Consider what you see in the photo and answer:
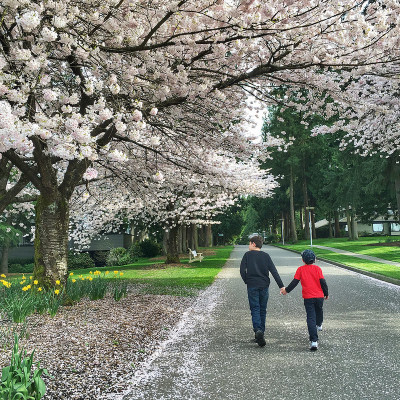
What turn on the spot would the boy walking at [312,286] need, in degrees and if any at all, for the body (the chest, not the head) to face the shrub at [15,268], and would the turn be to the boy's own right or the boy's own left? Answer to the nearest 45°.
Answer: approximately 45° to the boy's own left

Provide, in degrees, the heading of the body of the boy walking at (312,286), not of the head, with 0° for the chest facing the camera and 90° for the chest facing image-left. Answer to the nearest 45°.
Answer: approximately 180°

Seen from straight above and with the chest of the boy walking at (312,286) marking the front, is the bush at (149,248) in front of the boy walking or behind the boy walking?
in front

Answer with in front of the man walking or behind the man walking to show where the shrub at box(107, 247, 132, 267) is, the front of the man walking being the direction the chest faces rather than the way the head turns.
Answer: in front

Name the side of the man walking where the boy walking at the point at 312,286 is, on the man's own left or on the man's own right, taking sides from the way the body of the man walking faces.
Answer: on the man's own right

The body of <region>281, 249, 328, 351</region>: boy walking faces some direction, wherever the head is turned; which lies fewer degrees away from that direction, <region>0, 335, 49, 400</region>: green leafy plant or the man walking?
the man walking

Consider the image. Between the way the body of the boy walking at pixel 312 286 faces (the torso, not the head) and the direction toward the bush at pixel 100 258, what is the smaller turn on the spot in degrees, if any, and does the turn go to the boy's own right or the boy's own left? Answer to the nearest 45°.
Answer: approximately 45° to the boy's own left

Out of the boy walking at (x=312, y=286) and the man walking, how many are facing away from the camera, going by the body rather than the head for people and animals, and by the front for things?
2

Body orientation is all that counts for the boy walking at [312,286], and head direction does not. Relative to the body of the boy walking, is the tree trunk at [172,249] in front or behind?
in front

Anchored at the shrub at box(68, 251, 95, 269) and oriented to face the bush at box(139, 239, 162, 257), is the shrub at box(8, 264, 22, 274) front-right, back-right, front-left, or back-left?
back-left

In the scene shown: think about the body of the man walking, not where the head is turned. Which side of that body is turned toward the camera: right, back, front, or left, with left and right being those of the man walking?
back

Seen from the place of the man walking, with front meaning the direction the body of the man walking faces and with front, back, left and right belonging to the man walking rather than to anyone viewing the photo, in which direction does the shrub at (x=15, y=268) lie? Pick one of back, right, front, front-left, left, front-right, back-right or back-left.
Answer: front-left
